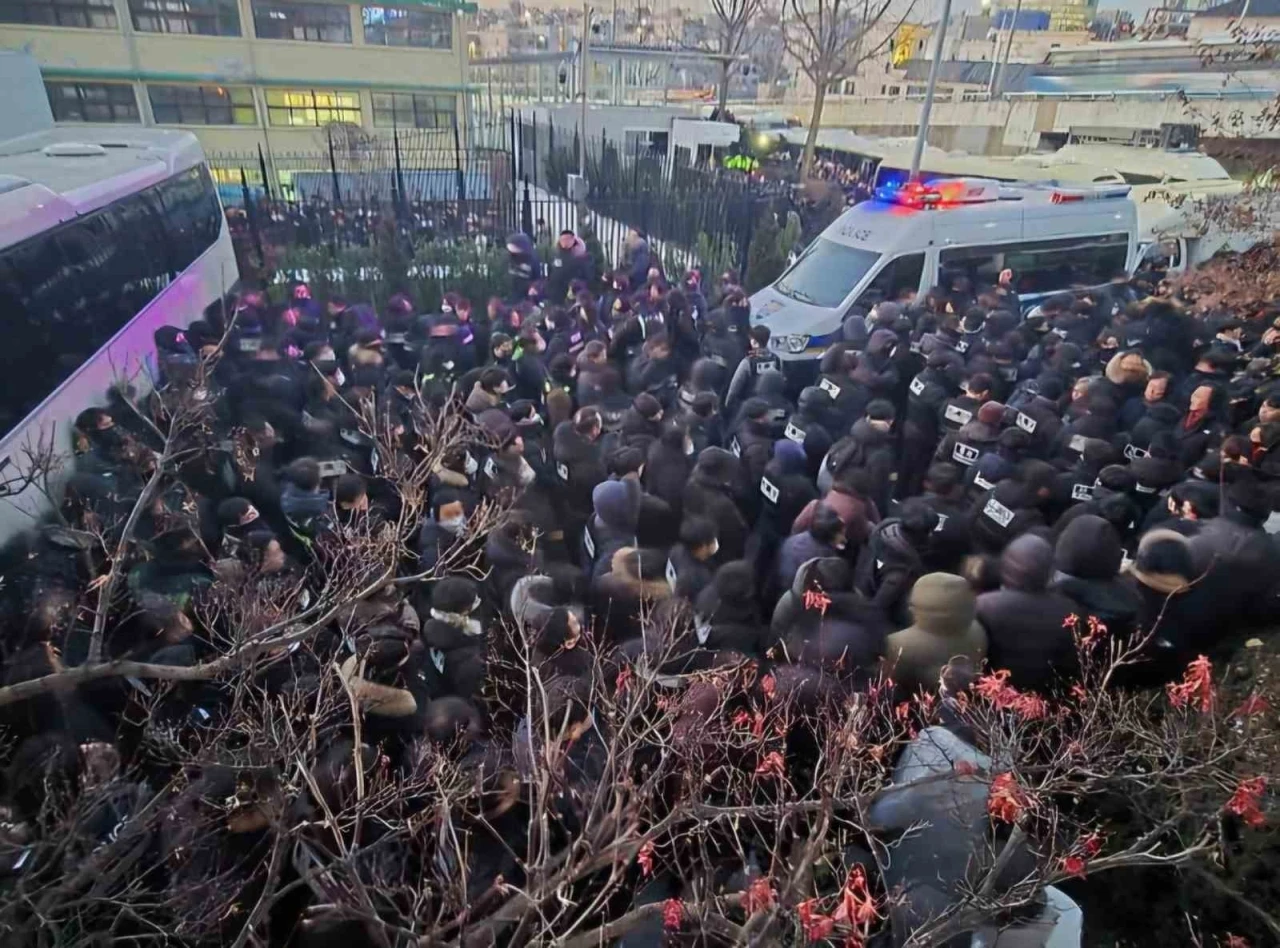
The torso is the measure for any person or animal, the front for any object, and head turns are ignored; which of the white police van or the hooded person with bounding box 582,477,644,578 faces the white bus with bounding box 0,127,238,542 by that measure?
the white police van

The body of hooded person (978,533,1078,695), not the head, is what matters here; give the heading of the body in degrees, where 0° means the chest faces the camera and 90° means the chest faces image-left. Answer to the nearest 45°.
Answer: approximately 180°

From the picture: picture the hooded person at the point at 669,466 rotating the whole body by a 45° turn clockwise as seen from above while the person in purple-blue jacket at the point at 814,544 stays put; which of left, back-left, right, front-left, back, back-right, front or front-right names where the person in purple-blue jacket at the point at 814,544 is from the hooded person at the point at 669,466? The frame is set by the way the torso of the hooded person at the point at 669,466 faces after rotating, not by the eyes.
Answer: front-right

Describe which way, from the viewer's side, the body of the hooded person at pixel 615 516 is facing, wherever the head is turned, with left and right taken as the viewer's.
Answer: facing away from the viewer and to the right of the viewer

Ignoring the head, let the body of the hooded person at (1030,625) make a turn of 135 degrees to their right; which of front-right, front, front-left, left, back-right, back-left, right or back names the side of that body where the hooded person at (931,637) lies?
right

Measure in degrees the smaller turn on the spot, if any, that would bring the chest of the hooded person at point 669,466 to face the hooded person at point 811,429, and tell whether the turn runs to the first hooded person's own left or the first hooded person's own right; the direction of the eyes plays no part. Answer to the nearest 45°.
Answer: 0° — they already face them

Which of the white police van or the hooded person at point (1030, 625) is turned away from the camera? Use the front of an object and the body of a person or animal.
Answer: the hooded person
